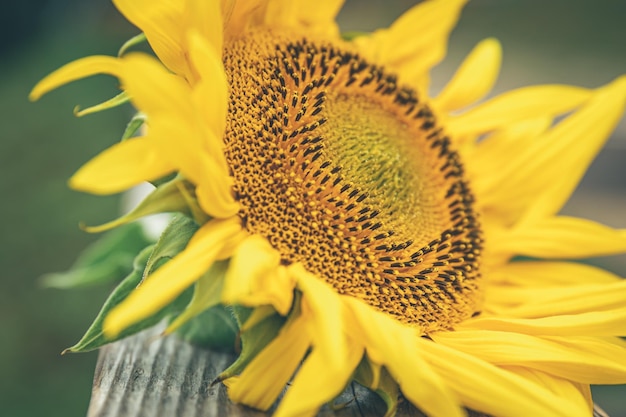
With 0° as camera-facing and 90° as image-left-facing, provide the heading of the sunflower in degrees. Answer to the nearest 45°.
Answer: approximately 315°
